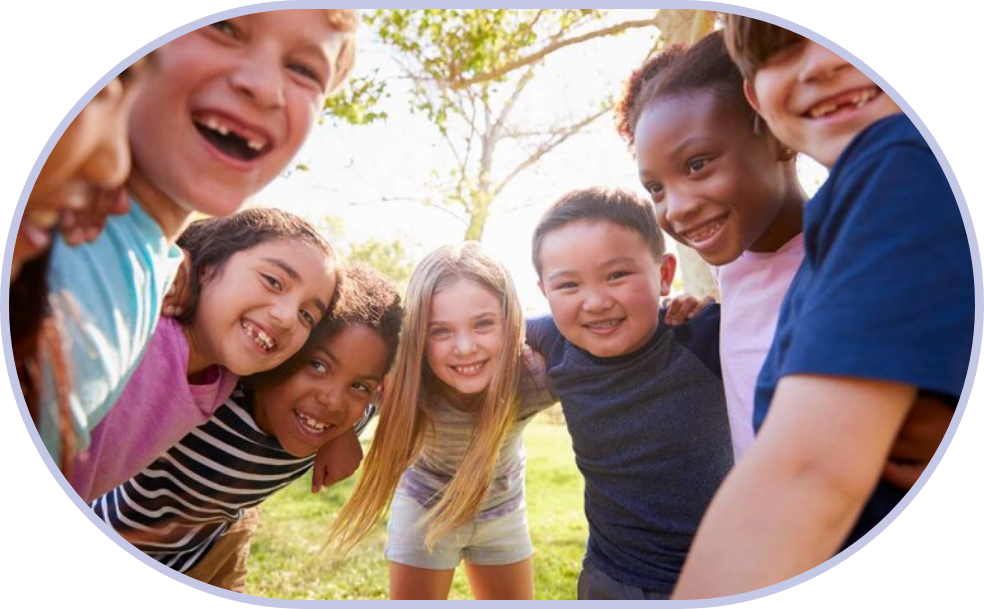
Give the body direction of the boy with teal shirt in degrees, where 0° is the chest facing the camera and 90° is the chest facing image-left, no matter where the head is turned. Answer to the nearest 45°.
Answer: approximately 315°

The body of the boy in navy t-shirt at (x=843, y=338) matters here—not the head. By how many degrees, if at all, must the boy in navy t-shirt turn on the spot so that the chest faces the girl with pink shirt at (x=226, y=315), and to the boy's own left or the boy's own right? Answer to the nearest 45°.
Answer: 0° — they already face them

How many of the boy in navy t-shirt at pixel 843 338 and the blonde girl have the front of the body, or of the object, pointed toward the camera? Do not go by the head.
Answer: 1

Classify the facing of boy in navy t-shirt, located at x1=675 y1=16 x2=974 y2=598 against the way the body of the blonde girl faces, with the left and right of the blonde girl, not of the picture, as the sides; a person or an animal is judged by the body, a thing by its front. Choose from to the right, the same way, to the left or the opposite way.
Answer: to the right

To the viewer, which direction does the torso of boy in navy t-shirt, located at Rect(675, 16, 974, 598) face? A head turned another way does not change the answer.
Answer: to the viewer's left

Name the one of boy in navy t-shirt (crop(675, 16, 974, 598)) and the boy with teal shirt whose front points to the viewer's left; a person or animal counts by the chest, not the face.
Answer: the boy in navy t-shirt
